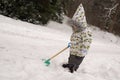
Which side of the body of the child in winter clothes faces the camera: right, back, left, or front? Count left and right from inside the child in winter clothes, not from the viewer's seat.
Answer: left

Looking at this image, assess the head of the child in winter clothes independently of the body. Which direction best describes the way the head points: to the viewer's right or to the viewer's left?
to the viewer's left
